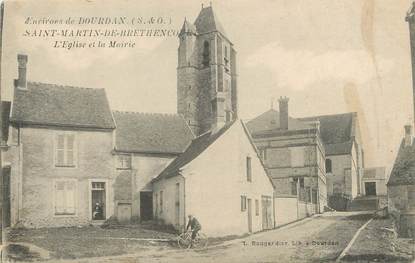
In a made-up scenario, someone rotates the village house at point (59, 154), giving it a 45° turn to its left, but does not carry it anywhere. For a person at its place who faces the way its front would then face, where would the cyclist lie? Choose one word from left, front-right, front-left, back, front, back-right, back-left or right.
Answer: front

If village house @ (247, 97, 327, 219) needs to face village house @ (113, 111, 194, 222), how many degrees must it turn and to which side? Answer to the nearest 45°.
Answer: approximately 45° to its right

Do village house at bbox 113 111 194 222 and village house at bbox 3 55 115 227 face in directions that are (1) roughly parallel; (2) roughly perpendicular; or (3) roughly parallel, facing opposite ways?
roughly parallel

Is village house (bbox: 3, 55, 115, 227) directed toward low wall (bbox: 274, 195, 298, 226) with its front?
no

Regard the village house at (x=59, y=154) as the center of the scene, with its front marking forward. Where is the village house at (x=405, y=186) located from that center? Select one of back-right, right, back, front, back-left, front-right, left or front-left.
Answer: front-left

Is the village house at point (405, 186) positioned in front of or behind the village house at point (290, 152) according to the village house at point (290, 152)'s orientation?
in front

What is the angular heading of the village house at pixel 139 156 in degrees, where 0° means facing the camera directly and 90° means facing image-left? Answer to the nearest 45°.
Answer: approximately 0°

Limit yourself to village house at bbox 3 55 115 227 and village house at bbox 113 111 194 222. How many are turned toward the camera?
2

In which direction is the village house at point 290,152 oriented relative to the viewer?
toward the camera
